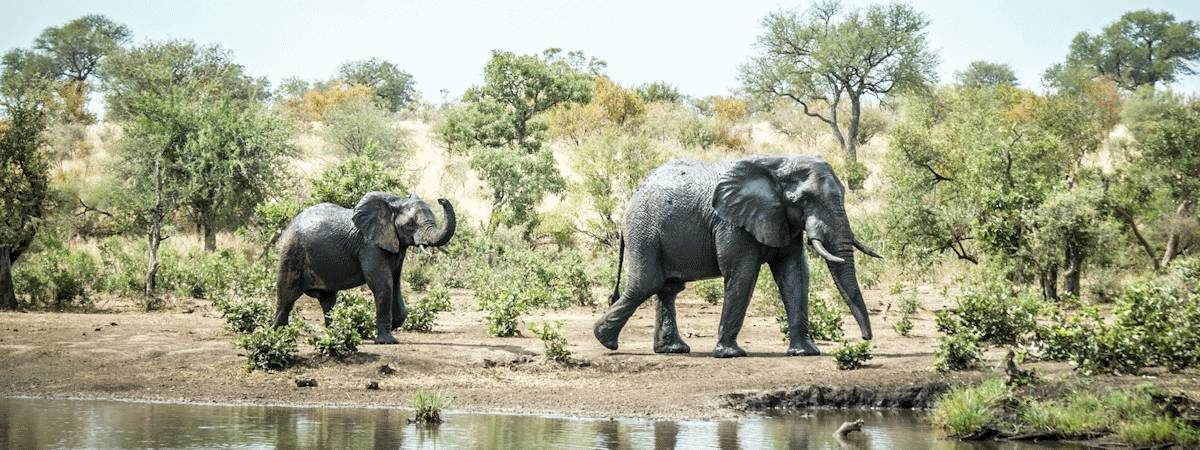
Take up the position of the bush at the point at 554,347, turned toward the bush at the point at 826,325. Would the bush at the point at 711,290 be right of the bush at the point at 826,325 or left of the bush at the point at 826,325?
left

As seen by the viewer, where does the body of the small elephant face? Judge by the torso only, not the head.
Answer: to the viewer's right

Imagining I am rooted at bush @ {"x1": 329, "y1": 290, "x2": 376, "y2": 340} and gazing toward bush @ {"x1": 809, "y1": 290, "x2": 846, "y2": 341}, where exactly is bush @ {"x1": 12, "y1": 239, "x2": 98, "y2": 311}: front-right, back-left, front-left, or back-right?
back-left

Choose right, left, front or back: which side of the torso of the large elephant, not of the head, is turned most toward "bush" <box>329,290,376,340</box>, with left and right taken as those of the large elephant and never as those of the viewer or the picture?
back

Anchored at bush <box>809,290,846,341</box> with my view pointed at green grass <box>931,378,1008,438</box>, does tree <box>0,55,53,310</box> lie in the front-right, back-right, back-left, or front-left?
back-right

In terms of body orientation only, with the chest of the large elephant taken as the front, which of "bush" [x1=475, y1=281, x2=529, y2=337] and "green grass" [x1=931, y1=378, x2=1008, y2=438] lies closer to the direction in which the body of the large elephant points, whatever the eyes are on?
the green grass

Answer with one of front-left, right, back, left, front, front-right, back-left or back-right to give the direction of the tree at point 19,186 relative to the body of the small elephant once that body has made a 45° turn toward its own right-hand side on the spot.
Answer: back

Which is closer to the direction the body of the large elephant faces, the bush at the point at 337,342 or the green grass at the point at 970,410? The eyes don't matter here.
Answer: the green grass

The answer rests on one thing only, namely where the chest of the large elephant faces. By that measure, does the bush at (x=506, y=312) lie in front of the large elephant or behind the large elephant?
behind

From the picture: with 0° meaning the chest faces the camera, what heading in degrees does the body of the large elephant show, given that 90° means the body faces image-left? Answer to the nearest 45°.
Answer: approximately 270°

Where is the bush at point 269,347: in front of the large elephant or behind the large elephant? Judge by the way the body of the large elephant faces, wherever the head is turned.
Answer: behind

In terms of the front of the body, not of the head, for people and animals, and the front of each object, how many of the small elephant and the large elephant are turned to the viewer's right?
2

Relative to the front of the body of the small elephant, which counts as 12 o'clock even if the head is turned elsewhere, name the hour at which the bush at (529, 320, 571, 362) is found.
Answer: The bush is roughly at 1 o'clock from the small elephant.

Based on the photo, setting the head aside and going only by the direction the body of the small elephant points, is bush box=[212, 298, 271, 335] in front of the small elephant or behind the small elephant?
behind
